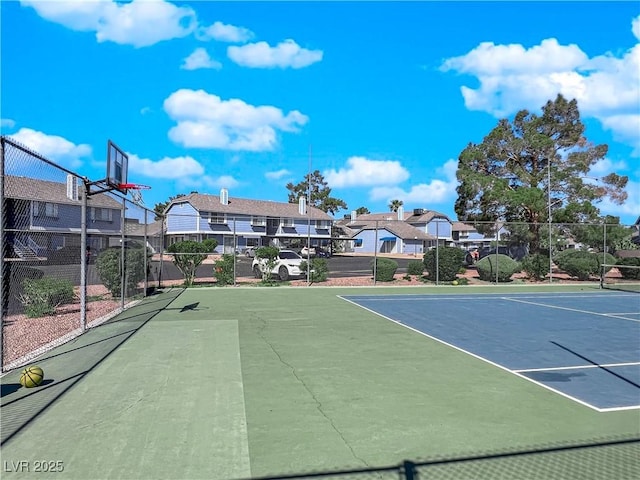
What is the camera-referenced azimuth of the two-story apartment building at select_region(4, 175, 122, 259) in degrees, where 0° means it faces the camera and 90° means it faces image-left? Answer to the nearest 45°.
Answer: approximately 315°

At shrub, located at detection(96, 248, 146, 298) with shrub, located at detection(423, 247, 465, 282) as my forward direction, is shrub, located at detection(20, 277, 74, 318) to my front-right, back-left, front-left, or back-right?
back-right
